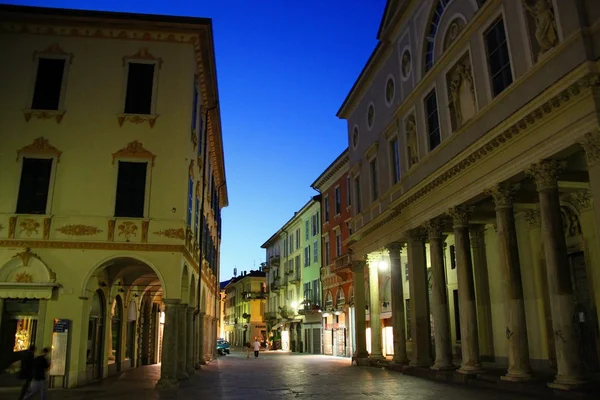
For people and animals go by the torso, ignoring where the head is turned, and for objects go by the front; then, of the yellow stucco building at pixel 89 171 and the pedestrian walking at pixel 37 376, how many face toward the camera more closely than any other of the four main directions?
1

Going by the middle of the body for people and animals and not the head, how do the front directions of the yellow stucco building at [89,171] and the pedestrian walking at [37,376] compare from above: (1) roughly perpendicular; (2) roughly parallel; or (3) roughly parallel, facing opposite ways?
roughly perpendicular
